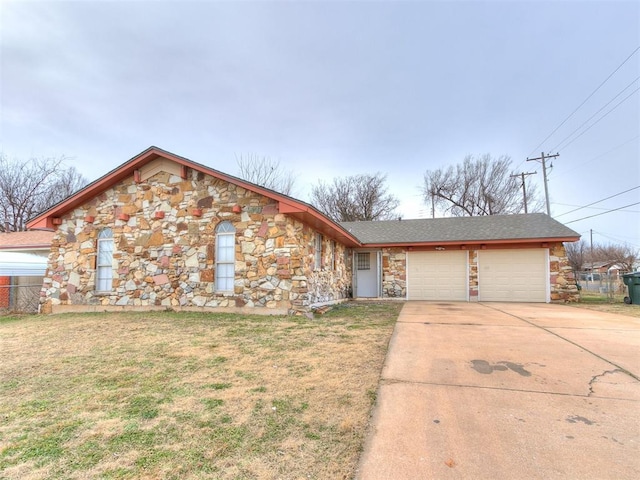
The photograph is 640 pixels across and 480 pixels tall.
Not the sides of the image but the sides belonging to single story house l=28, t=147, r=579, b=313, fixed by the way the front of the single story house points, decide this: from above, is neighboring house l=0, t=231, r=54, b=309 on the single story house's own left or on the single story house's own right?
on the single story house's own right

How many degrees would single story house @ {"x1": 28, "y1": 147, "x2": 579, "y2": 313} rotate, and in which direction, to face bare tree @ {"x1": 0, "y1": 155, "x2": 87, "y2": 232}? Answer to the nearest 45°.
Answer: approximately 135° to its right

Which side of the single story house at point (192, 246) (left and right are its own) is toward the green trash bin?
left

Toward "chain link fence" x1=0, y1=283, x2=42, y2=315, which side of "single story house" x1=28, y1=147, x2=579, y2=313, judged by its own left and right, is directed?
right

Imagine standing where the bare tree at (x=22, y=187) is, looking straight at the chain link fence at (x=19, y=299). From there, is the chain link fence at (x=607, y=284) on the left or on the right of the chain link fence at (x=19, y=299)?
left

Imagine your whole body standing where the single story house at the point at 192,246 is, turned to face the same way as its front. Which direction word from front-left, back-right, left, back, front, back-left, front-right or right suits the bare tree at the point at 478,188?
back-left

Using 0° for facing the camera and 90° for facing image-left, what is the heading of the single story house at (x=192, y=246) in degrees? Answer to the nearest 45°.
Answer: approximately 0°

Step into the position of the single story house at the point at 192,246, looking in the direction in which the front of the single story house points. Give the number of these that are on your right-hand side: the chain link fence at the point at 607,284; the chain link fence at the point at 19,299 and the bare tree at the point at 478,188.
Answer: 1

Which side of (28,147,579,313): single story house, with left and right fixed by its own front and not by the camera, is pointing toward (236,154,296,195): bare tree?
back
